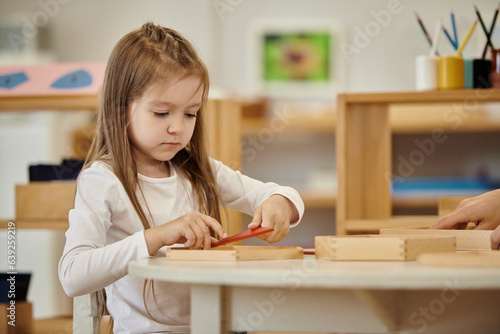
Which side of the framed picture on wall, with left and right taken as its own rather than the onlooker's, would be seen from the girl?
front

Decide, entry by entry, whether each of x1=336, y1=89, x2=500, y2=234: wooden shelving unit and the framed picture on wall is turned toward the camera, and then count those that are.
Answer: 2

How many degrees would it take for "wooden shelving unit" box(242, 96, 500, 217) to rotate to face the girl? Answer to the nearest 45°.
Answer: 0° — it already faces them

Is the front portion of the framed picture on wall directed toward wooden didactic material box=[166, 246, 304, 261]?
yes

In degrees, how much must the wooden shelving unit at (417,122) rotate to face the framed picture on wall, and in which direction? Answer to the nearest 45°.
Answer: approximately 135° to its right

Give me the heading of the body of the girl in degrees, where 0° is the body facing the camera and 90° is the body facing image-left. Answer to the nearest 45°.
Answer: approximately 315°

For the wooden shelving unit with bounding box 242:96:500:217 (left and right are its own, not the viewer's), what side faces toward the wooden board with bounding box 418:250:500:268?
front

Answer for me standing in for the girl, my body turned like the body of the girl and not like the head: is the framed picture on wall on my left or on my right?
on my left

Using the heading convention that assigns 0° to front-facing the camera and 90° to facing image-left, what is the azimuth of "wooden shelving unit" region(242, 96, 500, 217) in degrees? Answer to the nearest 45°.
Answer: approximately 0°
